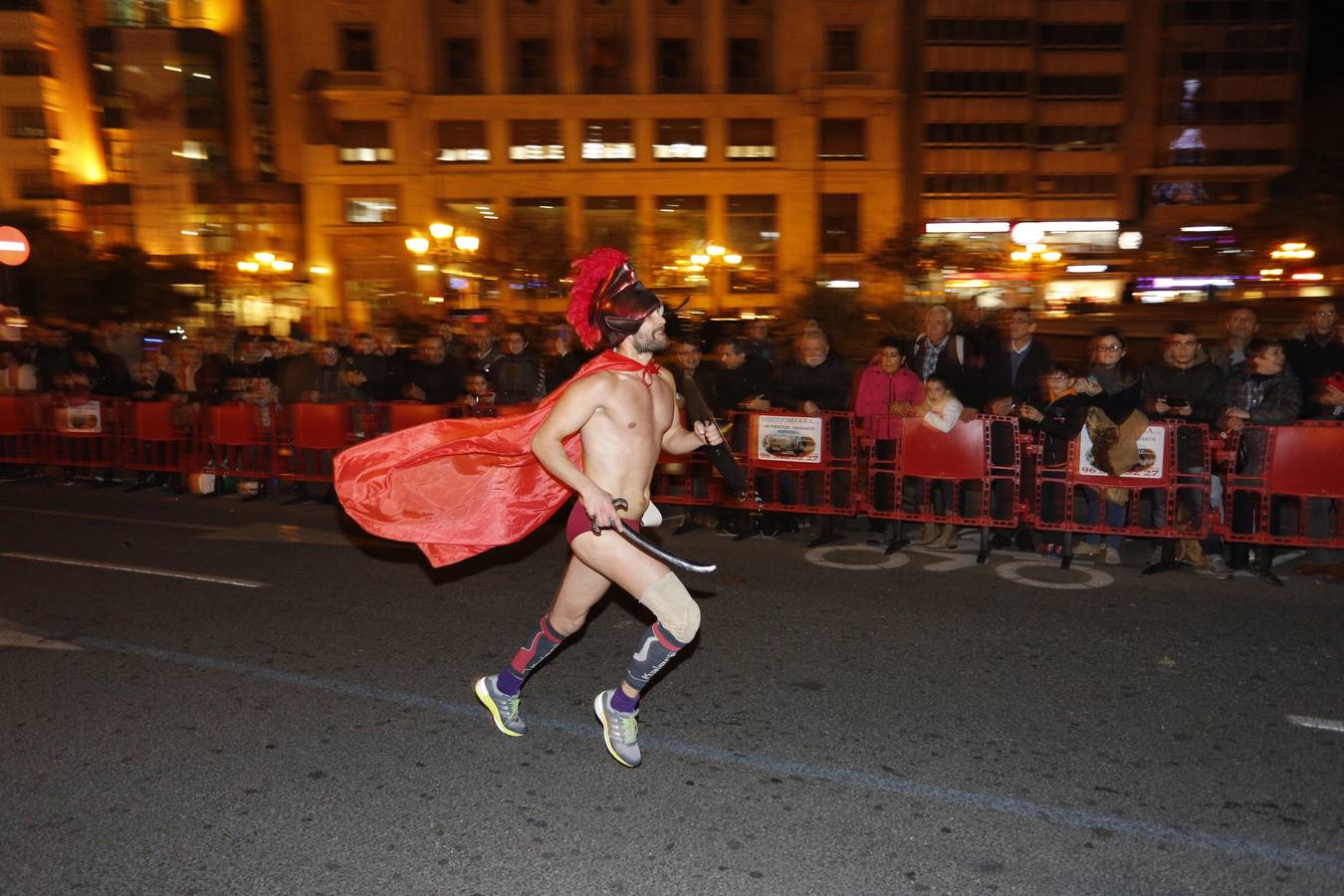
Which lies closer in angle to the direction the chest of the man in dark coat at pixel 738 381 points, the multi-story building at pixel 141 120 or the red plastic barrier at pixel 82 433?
the red plastic barrier

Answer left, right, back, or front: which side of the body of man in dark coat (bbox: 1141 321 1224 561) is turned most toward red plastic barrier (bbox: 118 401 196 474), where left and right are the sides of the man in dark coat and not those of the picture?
right

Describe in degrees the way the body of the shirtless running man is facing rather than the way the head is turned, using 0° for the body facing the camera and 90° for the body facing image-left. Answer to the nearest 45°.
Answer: approximately 315°

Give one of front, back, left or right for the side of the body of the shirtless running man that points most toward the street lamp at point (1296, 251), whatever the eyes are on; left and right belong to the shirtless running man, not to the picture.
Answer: left
